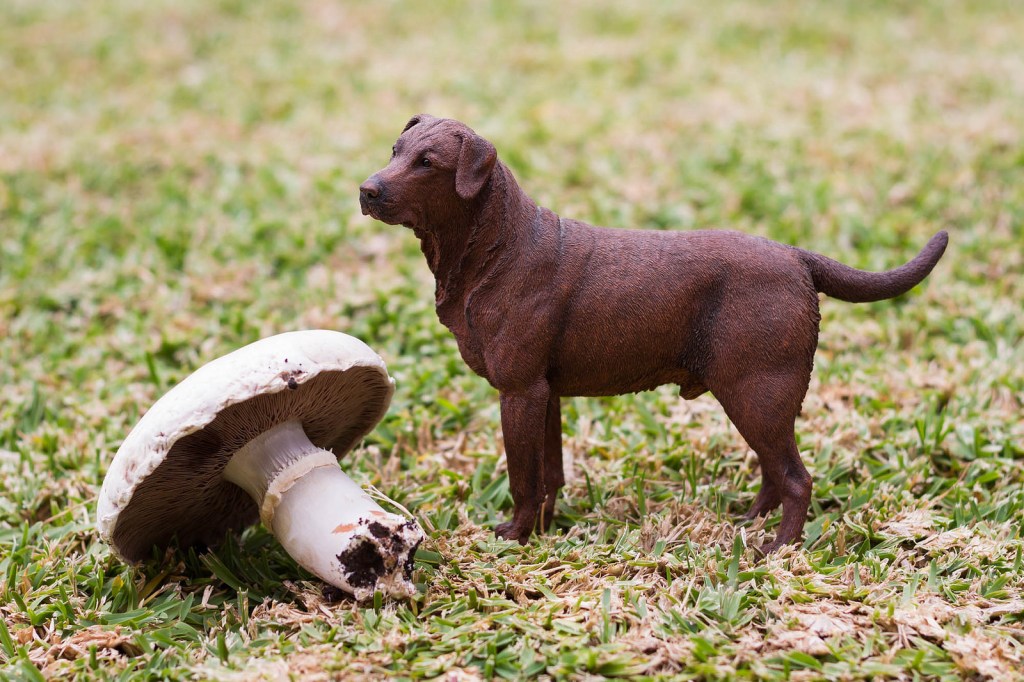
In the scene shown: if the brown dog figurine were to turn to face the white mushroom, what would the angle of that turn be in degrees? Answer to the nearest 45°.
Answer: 0° — it already faces it

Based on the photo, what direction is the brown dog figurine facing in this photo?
to the viewer's left
